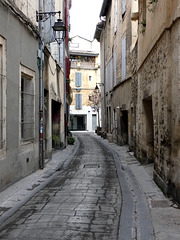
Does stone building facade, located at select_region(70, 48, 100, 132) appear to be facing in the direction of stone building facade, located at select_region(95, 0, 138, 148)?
yes

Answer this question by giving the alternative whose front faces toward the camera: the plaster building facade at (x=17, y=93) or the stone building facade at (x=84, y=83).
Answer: the stone building facade at (x=84, y=83)

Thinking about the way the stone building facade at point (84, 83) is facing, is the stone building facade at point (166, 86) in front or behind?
in front

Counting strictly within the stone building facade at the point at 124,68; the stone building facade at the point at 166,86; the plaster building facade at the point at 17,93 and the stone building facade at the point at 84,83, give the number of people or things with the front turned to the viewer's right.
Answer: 1

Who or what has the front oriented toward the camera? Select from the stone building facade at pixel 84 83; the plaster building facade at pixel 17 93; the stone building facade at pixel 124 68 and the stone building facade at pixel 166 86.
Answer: the stone building facade at pixel 84 83

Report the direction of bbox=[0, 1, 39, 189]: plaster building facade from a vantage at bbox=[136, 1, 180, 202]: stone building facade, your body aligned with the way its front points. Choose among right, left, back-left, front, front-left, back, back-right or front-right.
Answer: front

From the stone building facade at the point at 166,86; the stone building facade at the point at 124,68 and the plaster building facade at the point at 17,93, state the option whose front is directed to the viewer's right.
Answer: the plaster building facade at the point at 17,93

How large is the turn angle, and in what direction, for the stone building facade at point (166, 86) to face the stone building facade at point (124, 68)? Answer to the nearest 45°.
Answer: approximately 90° to its right

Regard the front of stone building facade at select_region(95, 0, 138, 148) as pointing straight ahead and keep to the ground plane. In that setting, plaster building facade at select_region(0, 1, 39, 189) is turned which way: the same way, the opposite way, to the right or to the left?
the opposite way

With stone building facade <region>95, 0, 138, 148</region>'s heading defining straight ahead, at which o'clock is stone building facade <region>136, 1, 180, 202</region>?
stone building facade <region>136, 1, 180, 202</region> is roughly at 9 o'clock from stone building facade <region>95, 0, 138, 148</region>.

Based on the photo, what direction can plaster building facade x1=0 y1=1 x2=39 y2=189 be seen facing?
to the viewer's right

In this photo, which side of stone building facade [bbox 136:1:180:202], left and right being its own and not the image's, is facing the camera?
left

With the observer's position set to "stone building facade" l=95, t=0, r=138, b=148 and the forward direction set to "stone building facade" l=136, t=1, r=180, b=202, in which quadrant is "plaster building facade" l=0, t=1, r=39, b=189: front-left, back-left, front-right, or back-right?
front-right

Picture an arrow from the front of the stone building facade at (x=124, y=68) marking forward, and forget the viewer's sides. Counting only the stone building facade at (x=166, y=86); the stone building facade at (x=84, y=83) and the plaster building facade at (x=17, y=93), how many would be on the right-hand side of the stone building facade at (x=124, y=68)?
1

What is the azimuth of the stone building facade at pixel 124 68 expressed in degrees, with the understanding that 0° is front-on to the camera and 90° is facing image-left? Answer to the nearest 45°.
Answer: approximately 90°

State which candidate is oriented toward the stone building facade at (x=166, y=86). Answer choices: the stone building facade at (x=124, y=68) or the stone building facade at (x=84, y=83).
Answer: the stone building facade at (x=84, y=83)

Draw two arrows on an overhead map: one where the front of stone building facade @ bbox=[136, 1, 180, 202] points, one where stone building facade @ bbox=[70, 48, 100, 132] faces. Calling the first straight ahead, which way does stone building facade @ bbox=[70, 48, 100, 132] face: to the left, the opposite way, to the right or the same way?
to the left

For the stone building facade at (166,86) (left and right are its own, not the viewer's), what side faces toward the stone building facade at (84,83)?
right

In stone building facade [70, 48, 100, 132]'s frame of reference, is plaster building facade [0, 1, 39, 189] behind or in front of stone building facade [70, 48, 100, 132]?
in front
